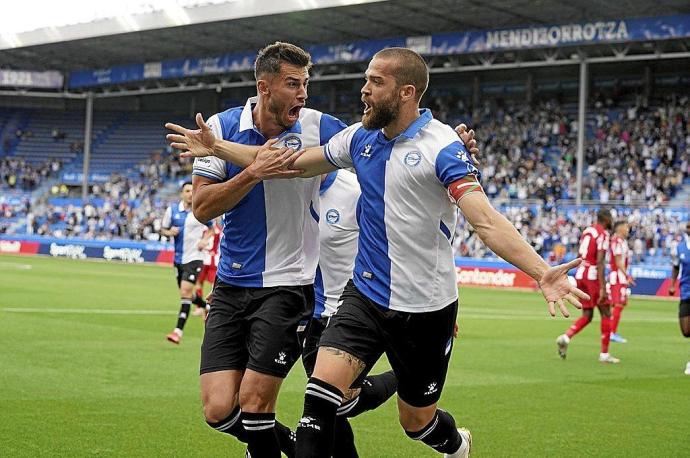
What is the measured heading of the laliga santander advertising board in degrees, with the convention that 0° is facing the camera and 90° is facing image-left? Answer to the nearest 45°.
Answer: approximately 0°

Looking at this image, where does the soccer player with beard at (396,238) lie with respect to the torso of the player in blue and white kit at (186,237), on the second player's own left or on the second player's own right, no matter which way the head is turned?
on the second player's own left

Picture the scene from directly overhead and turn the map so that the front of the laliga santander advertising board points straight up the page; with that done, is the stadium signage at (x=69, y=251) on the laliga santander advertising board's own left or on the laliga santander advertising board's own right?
on the laliga santander advertising board's own right

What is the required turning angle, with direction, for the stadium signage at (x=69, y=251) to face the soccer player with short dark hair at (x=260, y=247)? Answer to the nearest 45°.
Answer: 0° — it already faces them

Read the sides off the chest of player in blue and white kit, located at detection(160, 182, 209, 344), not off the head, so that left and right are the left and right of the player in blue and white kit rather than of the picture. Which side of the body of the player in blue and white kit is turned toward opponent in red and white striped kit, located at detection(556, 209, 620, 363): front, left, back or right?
left

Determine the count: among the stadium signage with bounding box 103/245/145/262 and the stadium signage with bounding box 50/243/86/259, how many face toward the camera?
2

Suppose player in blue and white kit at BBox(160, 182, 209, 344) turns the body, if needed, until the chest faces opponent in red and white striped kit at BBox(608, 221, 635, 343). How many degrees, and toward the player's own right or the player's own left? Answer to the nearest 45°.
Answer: approximately 135° to the player's own left

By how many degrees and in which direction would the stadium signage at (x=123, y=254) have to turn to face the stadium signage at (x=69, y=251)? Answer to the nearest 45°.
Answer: approximately 135° to its right

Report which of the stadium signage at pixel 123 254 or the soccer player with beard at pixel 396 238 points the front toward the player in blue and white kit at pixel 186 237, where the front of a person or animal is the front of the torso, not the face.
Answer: the stadium signage
